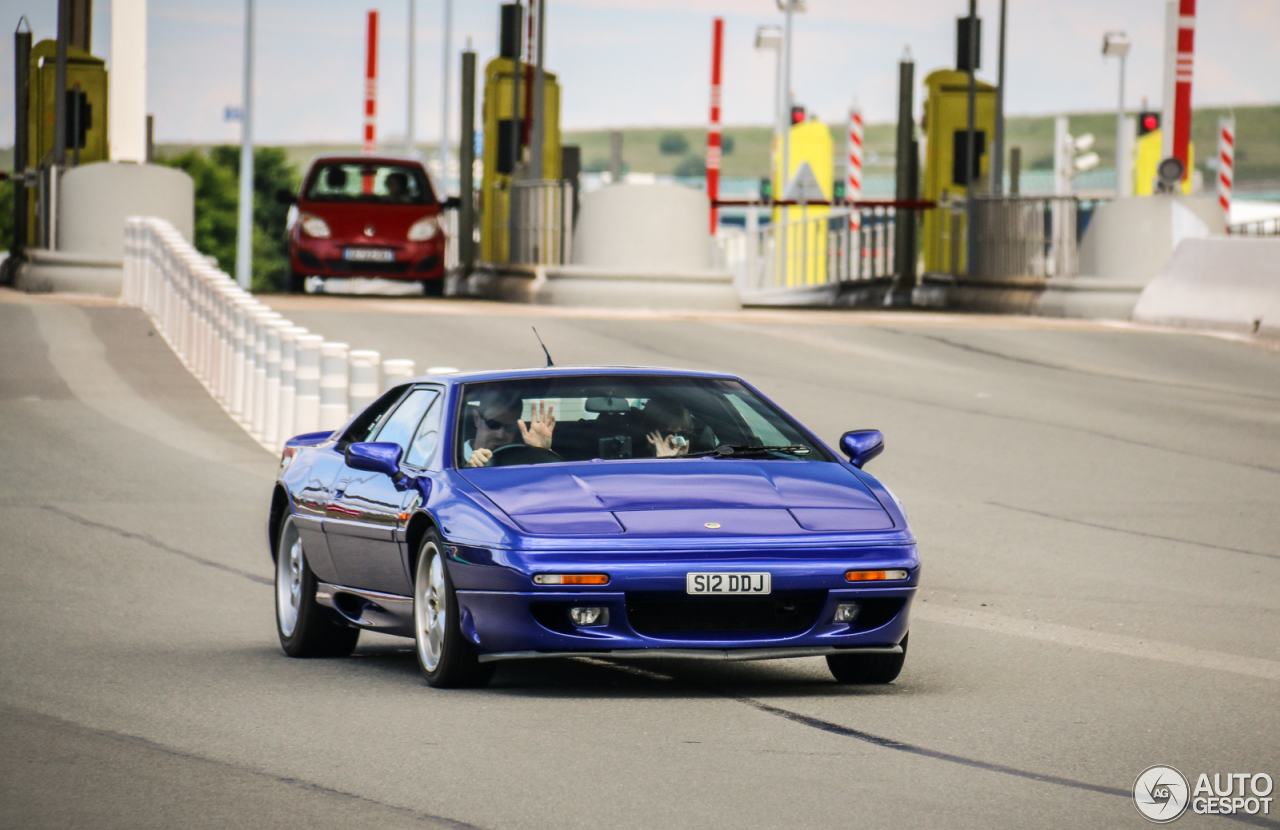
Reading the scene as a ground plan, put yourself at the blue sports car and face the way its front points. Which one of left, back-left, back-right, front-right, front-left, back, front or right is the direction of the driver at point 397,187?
back-left

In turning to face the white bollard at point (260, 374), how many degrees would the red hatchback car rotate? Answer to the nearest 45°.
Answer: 0° — it already faces it

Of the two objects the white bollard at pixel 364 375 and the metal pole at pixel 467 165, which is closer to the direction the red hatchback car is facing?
the white bollard

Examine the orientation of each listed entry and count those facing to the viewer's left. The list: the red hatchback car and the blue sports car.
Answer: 0

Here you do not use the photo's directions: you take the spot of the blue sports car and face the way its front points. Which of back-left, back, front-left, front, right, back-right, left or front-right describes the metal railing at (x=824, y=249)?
back-left

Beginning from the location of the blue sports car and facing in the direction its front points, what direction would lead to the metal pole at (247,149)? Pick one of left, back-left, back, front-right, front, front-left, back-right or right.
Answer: back-left

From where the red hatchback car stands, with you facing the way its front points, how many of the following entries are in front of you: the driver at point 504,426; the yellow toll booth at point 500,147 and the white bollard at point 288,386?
2

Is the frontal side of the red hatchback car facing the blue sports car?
yes

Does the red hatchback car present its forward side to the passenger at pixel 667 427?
yes

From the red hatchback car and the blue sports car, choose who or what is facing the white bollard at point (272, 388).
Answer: the red hatchback car
